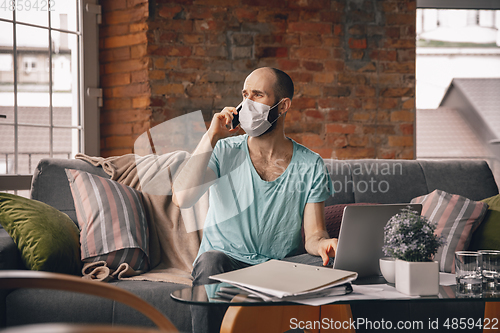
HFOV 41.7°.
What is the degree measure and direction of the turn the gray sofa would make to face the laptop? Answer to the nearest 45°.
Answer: approximately 45° to its left

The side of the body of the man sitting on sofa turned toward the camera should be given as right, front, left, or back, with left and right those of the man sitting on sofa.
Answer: front

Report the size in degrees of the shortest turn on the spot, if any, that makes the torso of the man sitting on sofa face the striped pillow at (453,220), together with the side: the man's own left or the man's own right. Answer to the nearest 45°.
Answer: approximately 90° to the man's own left

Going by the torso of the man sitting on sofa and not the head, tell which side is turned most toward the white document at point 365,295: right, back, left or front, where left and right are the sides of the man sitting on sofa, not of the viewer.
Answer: front

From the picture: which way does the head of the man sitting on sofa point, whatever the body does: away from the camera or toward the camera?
toward the camera

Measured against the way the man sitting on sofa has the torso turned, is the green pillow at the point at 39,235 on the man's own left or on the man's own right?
on the man's own right

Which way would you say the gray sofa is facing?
toward the camera

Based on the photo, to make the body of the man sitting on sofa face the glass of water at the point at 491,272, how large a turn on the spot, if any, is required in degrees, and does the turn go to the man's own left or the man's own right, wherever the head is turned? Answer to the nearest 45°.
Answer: approximately 45° to the man's own left
